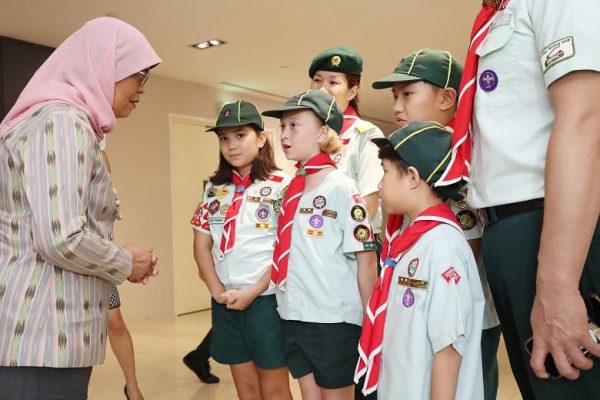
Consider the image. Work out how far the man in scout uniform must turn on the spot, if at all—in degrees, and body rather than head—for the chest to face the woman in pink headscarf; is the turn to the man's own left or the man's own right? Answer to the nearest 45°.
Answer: approximately 45° to the man's own right

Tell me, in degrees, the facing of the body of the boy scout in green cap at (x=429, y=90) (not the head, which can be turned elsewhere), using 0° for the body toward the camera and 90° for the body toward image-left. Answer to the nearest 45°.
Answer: approximately 45°

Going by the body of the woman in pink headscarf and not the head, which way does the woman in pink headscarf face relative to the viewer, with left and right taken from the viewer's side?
facing to the right of the viewer

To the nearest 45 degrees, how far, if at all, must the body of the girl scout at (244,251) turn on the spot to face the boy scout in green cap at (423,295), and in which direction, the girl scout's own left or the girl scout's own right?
approximately 90° to the girl scout's own left

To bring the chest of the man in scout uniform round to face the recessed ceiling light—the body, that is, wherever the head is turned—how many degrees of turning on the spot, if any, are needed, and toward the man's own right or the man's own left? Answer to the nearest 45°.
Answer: approximately 90° to the man's own right

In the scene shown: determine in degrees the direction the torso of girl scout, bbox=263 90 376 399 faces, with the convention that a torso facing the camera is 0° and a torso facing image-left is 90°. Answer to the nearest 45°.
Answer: approximately 45°

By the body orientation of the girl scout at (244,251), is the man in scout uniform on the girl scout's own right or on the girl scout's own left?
on the girl scout's own left

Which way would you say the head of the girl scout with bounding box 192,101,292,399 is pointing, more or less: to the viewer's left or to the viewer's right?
to the viewer's left

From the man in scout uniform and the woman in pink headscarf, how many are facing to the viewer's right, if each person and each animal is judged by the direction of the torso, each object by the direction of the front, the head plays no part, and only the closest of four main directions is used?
1

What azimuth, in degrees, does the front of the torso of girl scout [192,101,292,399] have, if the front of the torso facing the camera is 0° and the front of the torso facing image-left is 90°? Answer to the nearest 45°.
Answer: approximately 45°

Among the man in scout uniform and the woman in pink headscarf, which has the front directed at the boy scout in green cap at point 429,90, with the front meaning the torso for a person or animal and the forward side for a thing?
the woman in pink headscarf
